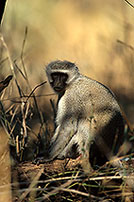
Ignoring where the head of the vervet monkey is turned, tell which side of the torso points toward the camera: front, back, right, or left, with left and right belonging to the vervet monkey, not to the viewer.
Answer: left
